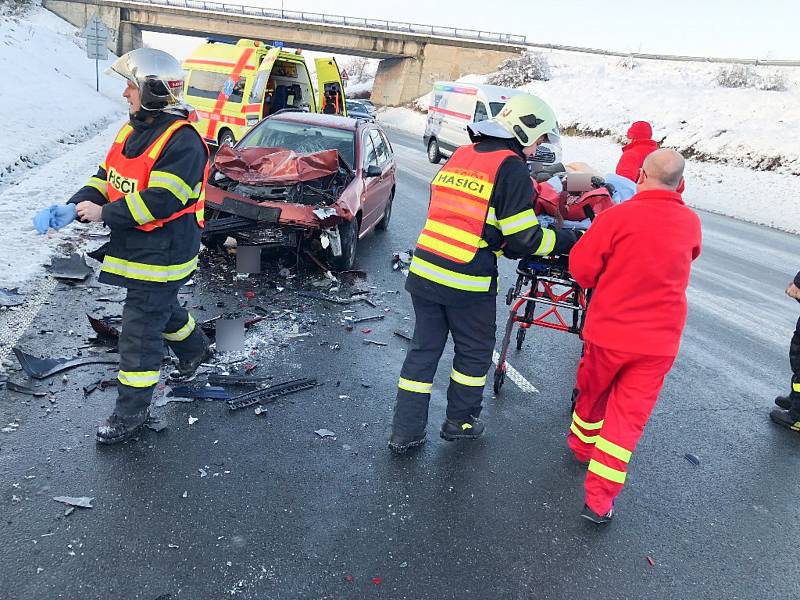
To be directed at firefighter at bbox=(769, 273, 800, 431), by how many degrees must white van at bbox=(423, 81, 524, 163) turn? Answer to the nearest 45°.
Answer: approximately 45° to its right

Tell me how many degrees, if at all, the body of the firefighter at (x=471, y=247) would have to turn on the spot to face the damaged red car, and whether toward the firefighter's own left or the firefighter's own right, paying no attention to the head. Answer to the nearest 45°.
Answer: approximately 90° to the firefighter's own left

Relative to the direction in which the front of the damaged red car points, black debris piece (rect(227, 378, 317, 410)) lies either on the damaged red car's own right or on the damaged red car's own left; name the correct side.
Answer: on the damaged red car's own left
